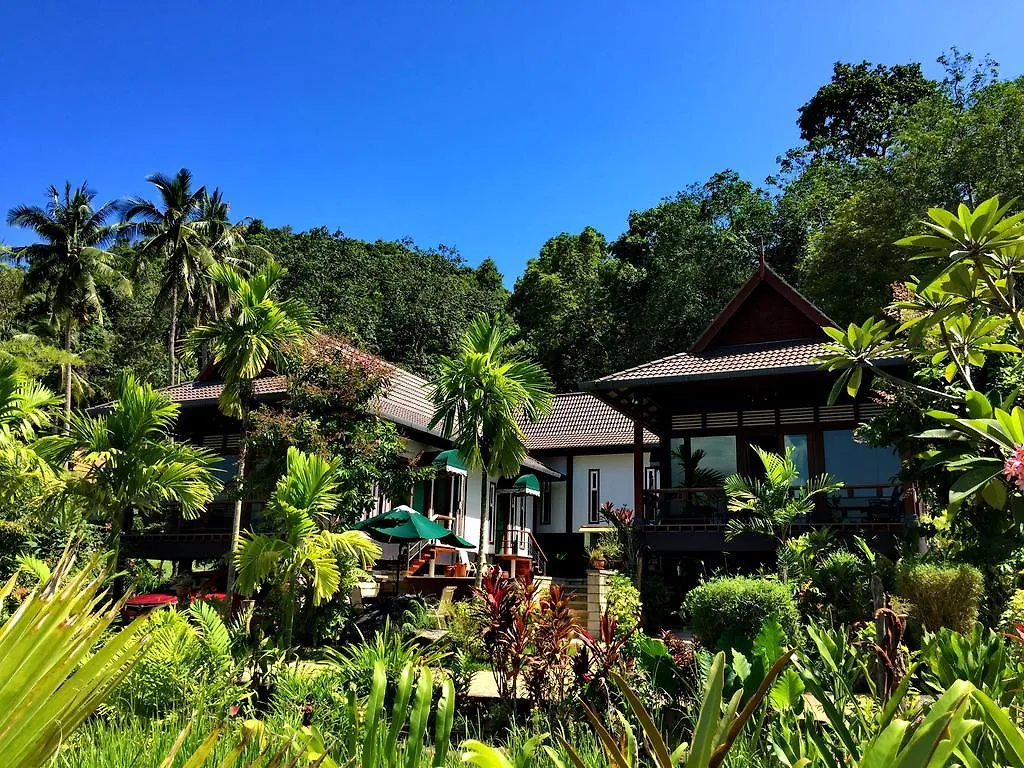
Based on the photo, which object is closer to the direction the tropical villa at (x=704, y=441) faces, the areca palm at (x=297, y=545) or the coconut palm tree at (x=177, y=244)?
the areca palm

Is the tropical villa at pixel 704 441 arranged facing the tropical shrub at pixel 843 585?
yes

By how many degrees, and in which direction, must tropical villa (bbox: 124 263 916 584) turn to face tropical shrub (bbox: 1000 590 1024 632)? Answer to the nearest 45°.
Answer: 0° — it already faces it

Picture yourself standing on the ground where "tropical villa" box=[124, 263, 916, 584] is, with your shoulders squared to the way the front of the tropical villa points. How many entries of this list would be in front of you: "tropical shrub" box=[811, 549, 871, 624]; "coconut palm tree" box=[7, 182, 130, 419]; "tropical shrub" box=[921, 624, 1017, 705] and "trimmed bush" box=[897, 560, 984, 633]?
3

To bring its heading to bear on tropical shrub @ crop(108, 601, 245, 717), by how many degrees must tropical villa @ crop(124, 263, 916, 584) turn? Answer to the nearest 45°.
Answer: approximately 45° to its right

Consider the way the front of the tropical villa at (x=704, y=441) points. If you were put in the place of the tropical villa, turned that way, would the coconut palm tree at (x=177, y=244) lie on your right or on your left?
on your right

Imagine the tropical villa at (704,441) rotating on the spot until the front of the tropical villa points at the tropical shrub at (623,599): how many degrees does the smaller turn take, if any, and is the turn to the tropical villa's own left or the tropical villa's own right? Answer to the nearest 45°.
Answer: approximately 45° to the tropical villa's own right

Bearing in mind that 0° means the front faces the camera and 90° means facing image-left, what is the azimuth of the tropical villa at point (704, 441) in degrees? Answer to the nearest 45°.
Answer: approximately 0°
